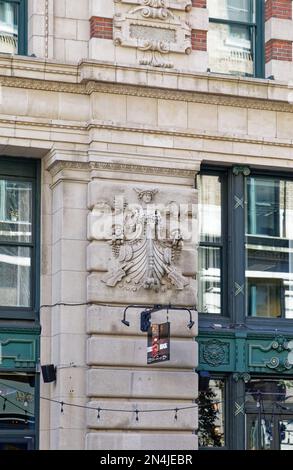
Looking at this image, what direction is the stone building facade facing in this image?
toward the camera
